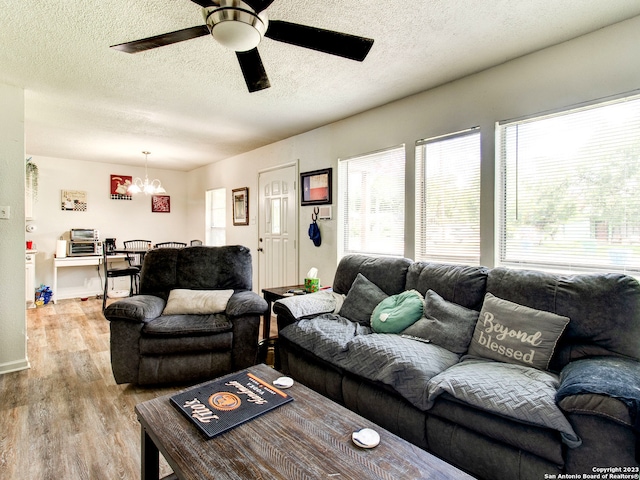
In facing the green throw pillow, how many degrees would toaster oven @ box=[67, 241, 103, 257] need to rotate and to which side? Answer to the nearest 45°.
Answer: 0° — it already faces it

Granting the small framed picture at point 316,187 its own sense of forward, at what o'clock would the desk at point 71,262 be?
The desk is roughly at 2 o'clock from the small framed picture.

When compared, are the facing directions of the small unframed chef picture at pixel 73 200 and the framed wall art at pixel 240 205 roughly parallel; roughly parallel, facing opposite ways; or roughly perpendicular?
roughly perpendicular

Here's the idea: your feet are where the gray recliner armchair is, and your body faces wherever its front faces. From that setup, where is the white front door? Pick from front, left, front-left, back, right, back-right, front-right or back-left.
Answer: back-left

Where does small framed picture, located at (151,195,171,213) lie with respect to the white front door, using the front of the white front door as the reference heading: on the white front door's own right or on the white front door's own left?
on the white front door's own right

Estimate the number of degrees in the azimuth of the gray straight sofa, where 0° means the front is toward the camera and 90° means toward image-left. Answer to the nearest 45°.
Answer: approximately 45°

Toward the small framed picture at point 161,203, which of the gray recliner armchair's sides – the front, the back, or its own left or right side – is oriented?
back
